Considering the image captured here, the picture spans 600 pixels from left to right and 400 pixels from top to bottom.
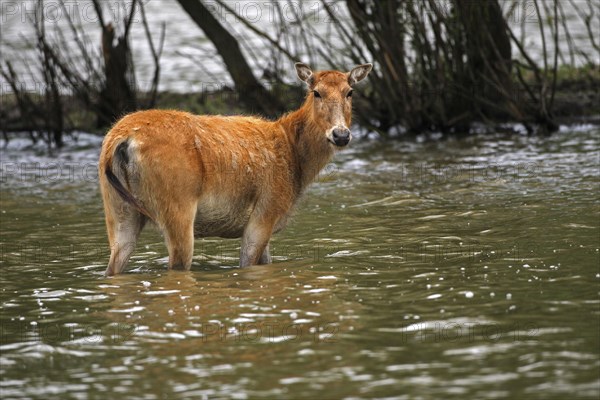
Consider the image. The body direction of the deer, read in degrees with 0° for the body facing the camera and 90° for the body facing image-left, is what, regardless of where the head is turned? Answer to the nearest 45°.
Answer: approximately 225°
